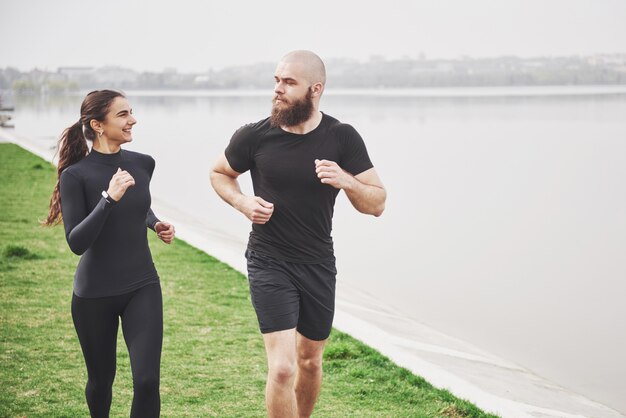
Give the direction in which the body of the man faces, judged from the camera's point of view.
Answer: toward the camera

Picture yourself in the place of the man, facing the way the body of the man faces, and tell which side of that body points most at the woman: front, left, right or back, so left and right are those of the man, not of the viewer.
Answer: right

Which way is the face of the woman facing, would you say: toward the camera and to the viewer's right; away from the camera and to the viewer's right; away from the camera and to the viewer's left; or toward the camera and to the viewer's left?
toward the camera and to the viewer's right
